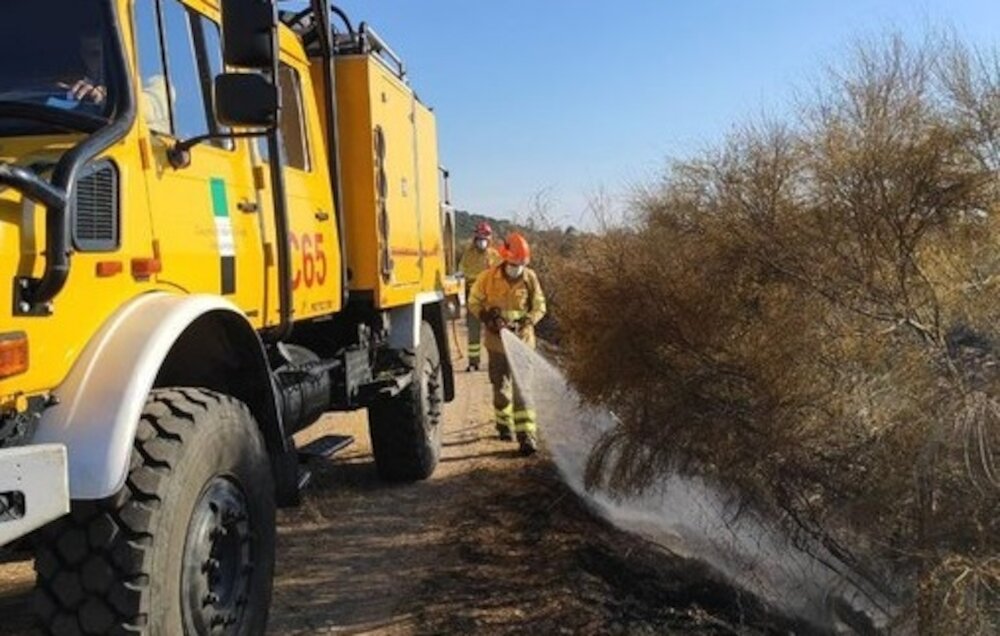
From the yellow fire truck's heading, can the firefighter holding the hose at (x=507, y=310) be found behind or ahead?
behind

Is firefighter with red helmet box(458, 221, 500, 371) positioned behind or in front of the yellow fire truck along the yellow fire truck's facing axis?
behind

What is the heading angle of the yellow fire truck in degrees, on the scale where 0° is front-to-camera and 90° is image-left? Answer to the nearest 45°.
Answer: approximately 45°

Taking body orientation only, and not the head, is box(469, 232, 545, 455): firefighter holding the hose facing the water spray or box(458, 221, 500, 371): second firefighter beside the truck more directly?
the water spray

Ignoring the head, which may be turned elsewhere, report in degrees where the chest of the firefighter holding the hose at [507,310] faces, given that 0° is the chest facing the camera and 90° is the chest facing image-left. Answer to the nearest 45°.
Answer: approximately 0°
